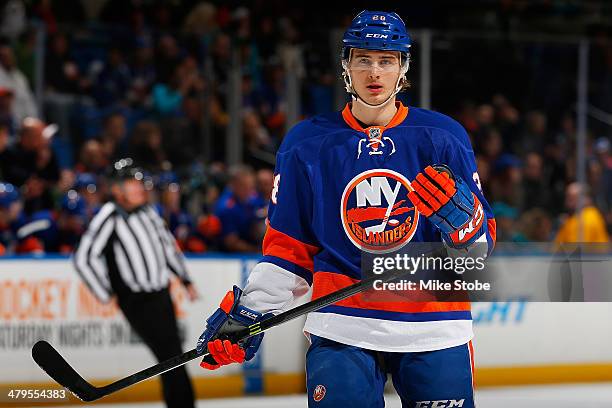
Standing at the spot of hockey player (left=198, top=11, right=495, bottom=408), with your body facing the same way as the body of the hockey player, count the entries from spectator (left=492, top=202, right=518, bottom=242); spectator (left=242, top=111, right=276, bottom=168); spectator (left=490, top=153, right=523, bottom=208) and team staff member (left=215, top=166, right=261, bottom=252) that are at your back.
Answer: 4

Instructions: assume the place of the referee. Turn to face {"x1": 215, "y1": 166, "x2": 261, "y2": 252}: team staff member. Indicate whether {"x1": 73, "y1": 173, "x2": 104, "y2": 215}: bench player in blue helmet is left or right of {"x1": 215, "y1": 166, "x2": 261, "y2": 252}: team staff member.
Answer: left

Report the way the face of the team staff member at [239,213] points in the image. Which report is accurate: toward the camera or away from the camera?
toward the camera

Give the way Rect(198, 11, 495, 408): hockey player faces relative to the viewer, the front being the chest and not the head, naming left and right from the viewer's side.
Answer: facing the viewer

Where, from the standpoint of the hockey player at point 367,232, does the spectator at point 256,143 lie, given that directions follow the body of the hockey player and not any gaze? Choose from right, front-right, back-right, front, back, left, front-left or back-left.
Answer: back

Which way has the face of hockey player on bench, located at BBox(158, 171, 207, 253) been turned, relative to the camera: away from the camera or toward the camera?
toward the camera

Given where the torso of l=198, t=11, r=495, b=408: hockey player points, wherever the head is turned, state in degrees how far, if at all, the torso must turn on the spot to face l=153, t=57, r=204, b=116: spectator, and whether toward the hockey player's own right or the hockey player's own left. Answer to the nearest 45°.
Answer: approximately 180°

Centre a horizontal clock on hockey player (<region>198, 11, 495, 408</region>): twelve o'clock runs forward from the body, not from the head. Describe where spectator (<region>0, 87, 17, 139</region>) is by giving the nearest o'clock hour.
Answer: The spectator is roughly at 5 o'clock from the hockey player.
